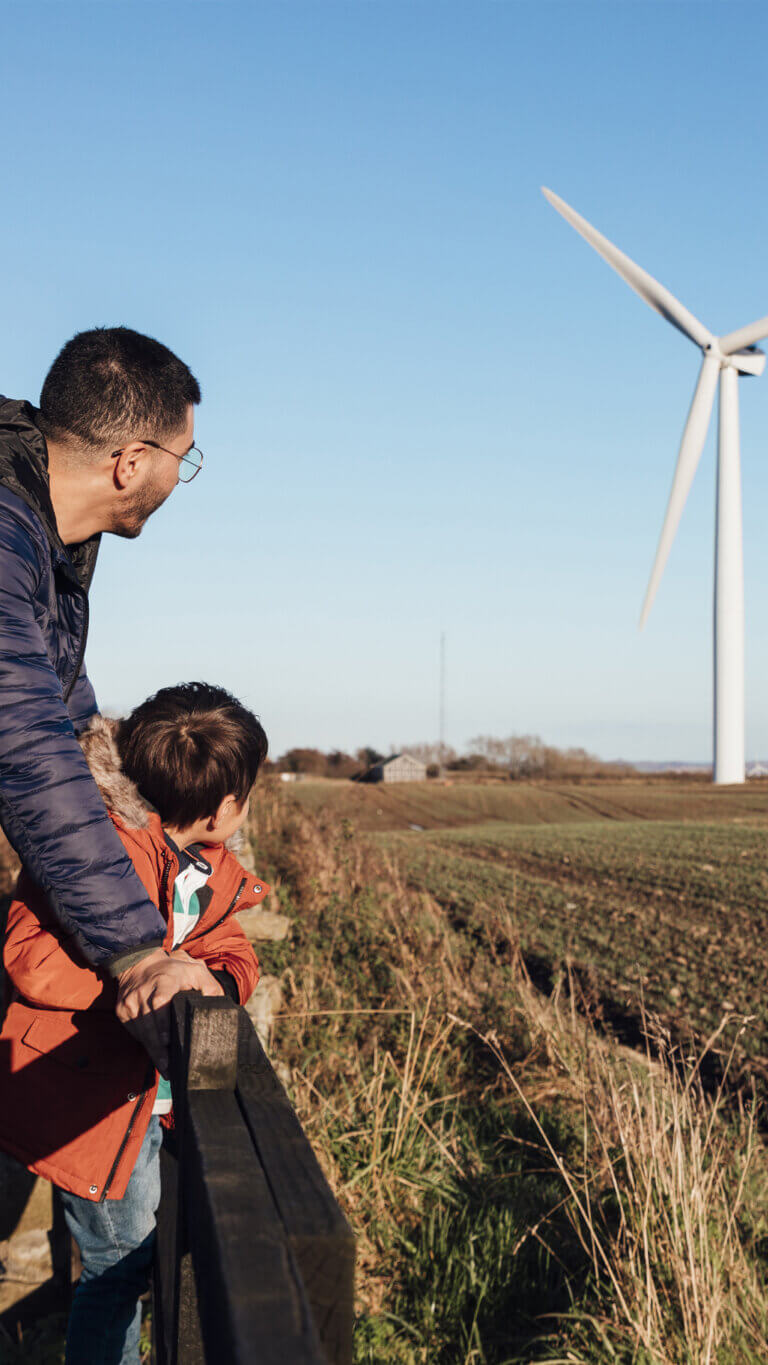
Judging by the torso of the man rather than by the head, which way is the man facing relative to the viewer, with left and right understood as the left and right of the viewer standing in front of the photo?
facing to the right of the viewer

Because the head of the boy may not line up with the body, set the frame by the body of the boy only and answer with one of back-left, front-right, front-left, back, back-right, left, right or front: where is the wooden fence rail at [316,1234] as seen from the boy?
right

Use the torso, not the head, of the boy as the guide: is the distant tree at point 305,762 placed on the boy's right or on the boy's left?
on the boy's left

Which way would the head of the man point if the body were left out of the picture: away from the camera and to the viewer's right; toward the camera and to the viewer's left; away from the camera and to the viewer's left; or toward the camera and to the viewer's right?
away from the camera and to the viewer's right

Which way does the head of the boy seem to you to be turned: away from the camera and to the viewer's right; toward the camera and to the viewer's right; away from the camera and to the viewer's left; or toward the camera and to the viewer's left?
away from the camera and to the viewer's right

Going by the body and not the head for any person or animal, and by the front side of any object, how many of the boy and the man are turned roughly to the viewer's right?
2

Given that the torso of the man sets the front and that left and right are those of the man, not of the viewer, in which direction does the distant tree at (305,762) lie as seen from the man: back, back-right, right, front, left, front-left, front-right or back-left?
left

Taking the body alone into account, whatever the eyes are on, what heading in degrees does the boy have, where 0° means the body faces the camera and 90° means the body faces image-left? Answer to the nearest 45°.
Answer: approximately 270°
